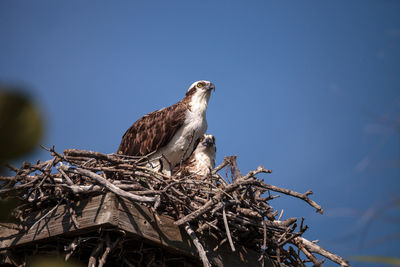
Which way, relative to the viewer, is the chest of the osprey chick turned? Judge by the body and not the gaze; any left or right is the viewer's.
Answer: facing the viewer and to the right of the viewer

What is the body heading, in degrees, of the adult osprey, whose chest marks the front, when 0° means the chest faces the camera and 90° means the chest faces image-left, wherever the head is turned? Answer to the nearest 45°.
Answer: approximately 270°
